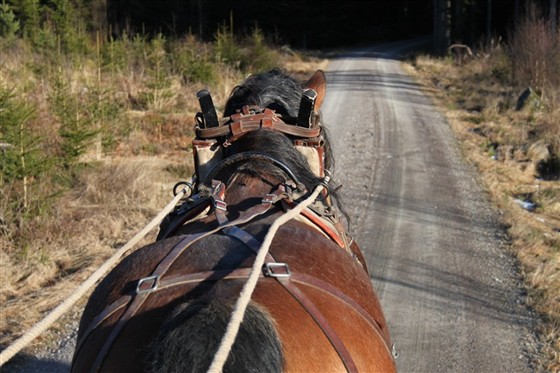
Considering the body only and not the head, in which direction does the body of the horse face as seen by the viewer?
away from the camera
